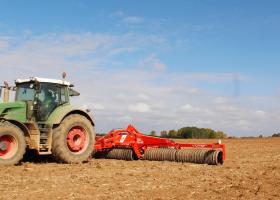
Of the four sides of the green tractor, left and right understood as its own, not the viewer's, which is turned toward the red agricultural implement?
back
